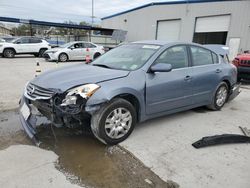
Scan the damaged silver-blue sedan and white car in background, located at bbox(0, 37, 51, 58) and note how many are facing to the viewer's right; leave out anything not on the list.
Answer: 0

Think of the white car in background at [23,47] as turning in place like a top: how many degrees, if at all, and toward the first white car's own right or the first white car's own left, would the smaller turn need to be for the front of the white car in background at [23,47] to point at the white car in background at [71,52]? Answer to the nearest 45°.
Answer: approximately 135° to the first white car's own left

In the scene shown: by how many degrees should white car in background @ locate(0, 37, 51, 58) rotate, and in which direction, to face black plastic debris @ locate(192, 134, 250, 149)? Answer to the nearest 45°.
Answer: approximately 90° to its left

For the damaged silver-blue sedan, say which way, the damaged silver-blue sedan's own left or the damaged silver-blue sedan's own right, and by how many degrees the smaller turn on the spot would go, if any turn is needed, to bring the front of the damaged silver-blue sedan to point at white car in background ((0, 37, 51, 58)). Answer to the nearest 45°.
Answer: approximately 90° to the damaged silver-blue sedan's own right

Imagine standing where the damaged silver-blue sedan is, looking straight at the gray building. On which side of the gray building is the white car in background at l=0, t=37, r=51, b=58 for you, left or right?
left

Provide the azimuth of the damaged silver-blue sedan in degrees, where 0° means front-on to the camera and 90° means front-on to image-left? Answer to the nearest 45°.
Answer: approximately 45°

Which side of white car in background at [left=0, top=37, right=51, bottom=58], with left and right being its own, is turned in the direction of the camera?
left

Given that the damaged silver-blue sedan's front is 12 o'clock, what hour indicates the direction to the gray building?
The gray building is roughly at 5 o'clock from the damaged silver-blue sedan.

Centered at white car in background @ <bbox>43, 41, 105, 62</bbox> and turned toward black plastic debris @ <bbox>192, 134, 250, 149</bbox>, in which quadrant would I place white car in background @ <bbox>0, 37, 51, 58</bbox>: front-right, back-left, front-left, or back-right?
back-right
